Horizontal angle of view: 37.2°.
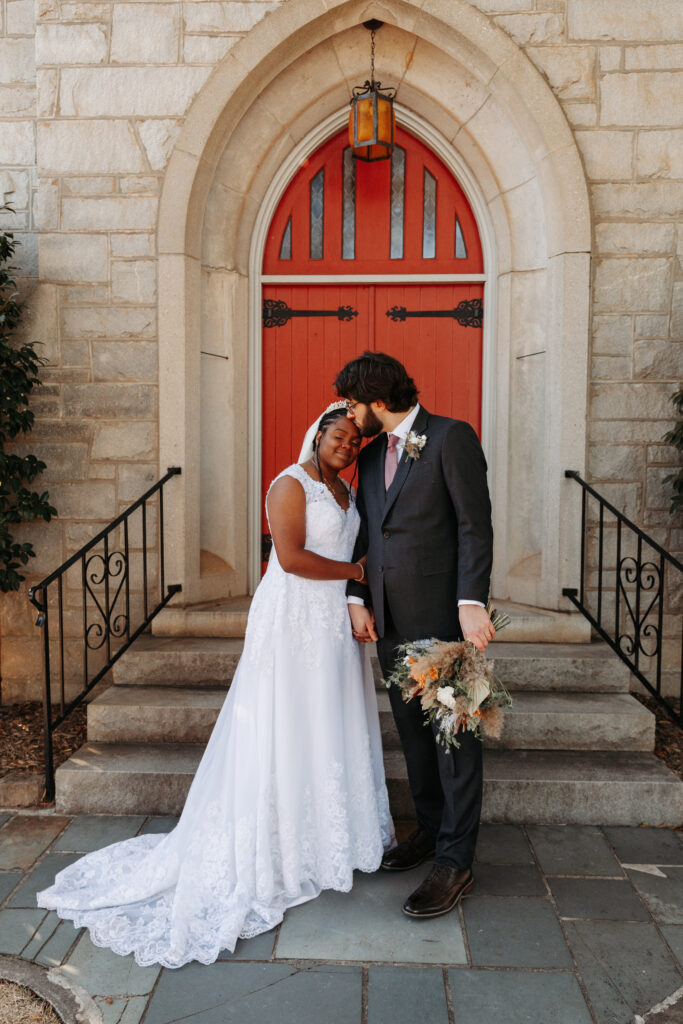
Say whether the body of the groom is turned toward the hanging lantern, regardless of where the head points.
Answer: no

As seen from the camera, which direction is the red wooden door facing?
toward the camera

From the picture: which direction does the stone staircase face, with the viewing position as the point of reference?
facing the viewer

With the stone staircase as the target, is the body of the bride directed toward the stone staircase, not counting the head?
no

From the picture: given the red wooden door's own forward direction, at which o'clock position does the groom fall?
The groom is roughly at 12 o'clock from the red wooden door.

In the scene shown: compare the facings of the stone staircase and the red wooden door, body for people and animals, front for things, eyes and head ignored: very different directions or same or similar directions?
same or similar directions

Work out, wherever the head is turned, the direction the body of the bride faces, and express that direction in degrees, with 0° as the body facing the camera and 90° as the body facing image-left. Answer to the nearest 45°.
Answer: approximately 315°

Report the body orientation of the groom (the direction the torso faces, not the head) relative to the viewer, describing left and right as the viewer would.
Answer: facing the viewer and to the left of the viewer

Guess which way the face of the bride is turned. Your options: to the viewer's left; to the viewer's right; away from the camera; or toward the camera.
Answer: toward the camera

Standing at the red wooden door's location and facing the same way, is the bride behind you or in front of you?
in front
